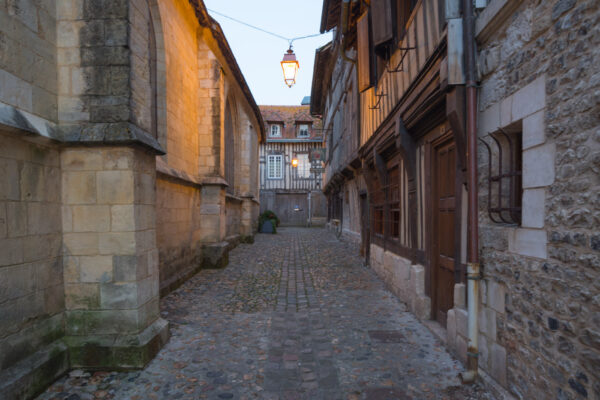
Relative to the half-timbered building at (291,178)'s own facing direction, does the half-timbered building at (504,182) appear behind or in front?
in front

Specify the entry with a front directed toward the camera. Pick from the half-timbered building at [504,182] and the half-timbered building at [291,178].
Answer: the half-timbered building at [291,178]

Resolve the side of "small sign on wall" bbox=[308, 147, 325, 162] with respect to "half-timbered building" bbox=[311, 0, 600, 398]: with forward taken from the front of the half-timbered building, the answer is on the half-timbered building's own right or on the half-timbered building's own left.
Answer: on the half-timbered building's own right

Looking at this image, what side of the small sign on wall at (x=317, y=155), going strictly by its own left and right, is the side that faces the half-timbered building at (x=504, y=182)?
front

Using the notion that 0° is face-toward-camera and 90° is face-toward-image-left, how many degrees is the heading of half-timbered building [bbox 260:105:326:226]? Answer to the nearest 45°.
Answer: approximately 0°

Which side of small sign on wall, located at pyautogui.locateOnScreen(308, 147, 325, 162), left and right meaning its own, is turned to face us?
front

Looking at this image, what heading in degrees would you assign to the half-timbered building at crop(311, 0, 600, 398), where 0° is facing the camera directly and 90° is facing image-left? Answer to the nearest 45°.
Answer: approximately 90°

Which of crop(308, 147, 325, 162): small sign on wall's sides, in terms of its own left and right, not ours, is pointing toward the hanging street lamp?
front

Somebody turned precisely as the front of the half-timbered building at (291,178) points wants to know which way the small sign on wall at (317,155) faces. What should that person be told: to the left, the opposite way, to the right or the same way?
the same way

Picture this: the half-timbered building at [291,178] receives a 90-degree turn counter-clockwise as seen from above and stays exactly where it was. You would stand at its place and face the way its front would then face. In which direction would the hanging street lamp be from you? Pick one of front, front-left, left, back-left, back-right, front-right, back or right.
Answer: right
